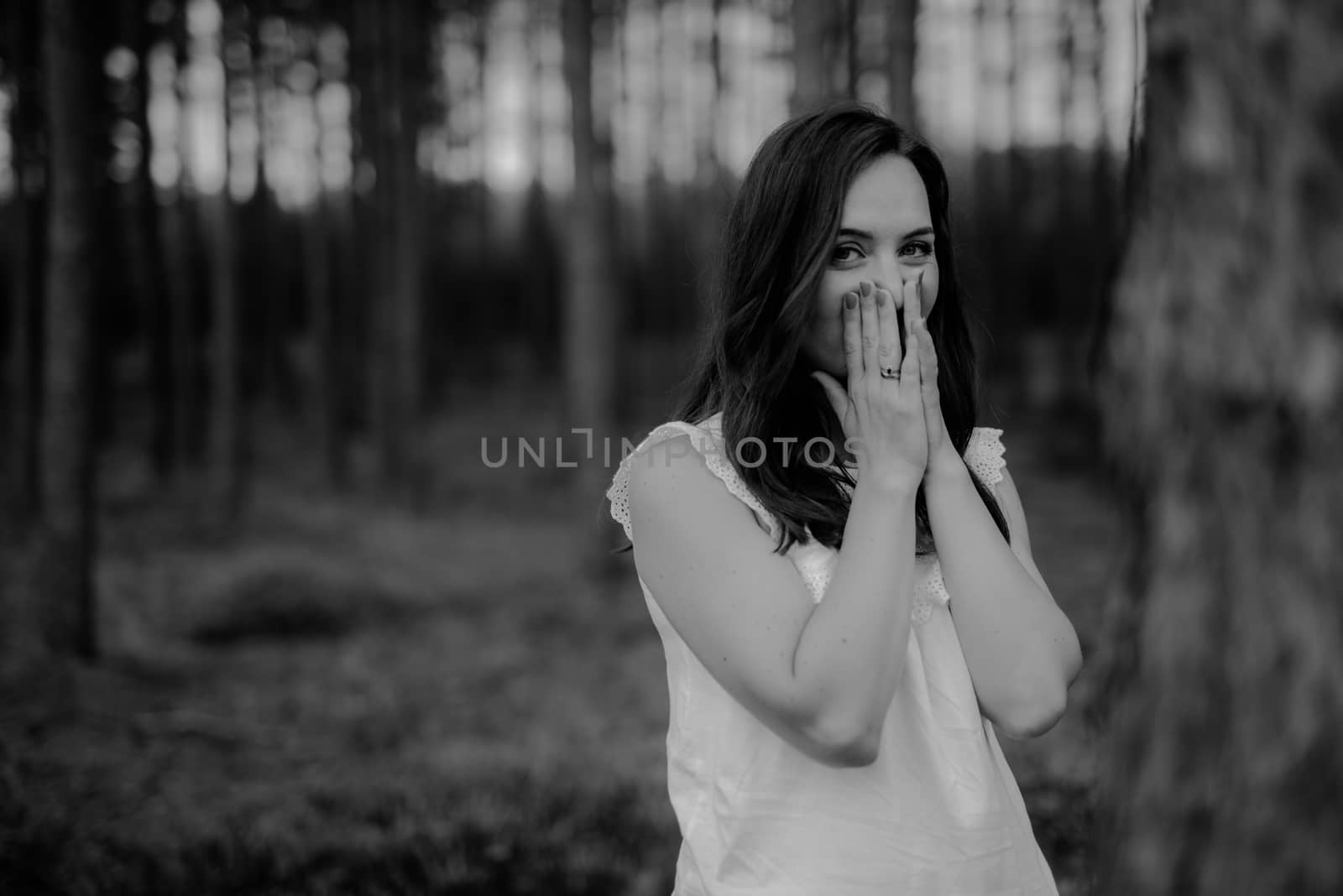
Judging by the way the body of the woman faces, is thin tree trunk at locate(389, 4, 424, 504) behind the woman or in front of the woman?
behind

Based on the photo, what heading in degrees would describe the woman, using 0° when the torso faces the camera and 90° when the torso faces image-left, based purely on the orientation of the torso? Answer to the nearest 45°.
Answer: approximately 315°

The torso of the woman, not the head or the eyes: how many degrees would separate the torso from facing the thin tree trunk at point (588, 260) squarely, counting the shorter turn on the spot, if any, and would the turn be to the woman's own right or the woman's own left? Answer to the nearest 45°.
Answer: approximately 135° to the woman's own left

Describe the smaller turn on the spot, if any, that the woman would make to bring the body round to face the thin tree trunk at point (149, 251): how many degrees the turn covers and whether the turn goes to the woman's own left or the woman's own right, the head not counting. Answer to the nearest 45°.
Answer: approximately 180°

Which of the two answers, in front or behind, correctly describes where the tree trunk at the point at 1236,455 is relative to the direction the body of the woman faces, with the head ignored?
in front

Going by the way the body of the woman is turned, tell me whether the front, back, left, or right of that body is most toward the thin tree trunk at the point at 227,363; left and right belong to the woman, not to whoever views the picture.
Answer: back

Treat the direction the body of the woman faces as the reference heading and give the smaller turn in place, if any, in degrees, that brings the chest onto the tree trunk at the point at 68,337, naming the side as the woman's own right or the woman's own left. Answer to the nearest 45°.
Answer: approximately 180°

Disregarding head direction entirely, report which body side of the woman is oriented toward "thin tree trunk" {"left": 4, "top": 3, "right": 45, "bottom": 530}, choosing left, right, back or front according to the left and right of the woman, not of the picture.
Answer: back

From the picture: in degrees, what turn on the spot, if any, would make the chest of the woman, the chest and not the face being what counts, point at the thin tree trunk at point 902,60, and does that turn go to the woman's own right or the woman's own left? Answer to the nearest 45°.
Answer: approximately 135° to the woman's own left
